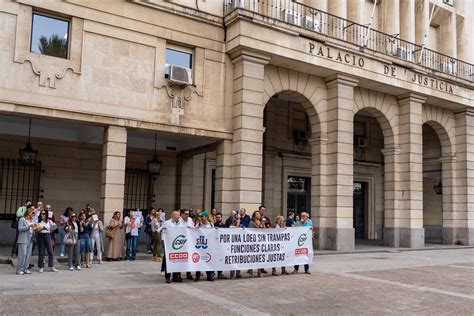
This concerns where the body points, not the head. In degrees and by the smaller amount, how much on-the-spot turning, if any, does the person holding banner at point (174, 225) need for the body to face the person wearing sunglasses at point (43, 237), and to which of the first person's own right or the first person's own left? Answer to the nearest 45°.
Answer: approximately 135° to the first person's own right

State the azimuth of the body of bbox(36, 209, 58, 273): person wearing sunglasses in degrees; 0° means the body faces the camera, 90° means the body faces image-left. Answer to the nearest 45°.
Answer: approximately 0°

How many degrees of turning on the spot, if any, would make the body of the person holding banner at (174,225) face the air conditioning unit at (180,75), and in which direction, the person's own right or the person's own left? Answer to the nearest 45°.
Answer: approximately 135° to the person's own left

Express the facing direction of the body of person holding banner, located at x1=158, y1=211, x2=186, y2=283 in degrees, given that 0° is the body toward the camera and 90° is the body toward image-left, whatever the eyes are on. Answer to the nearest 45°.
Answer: approximately 315°

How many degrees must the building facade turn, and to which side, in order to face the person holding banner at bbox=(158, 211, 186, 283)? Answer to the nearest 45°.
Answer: approximately 45° to its right
